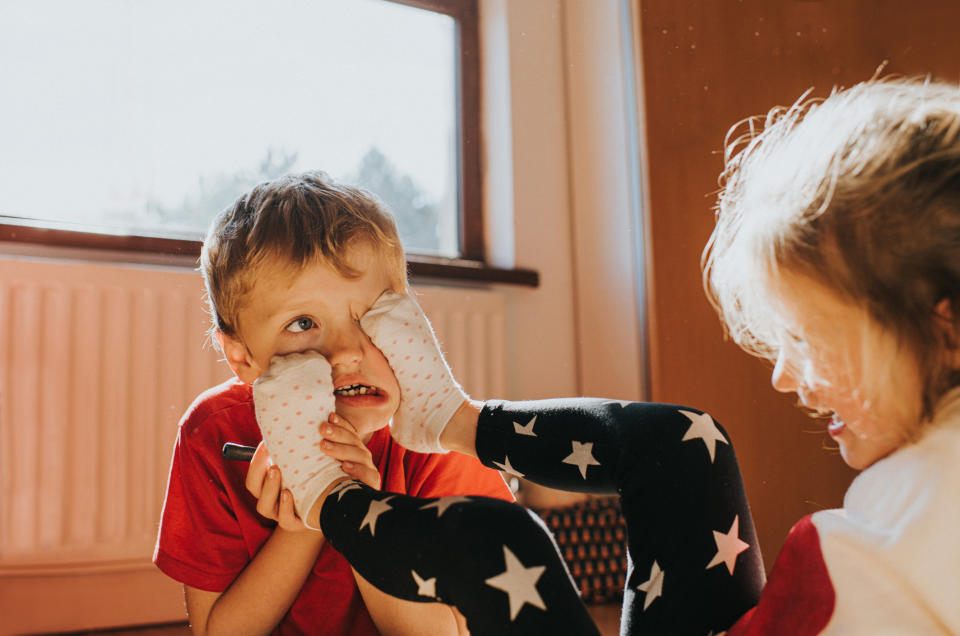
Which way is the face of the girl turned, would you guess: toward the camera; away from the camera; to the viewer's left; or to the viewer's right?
to the viewer's left

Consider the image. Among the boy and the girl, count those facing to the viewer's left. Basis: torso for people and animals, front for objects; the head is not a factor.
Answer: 1

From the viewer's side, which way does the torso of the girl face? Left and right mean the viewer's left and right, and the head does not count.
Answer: facing to the left of the viewer

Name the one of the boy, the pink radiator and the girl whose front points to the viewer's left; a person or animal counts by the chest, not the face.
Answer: the girl

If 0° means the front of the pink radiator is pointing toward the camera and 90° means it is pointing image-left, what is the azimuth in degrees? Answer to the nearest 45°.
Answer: approximately 0°

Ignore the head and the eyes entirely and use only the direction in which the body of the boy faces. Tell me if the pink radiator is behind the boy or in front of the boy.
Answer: behind

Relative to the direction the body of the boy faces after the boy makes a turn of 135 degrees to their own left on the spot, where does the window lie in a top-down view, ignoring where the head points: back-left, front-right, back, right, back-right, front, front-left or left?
front

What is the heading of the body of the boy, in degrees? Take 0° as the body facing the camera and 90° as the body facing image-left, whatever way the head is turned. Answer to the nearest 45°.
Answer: approximately 315°
